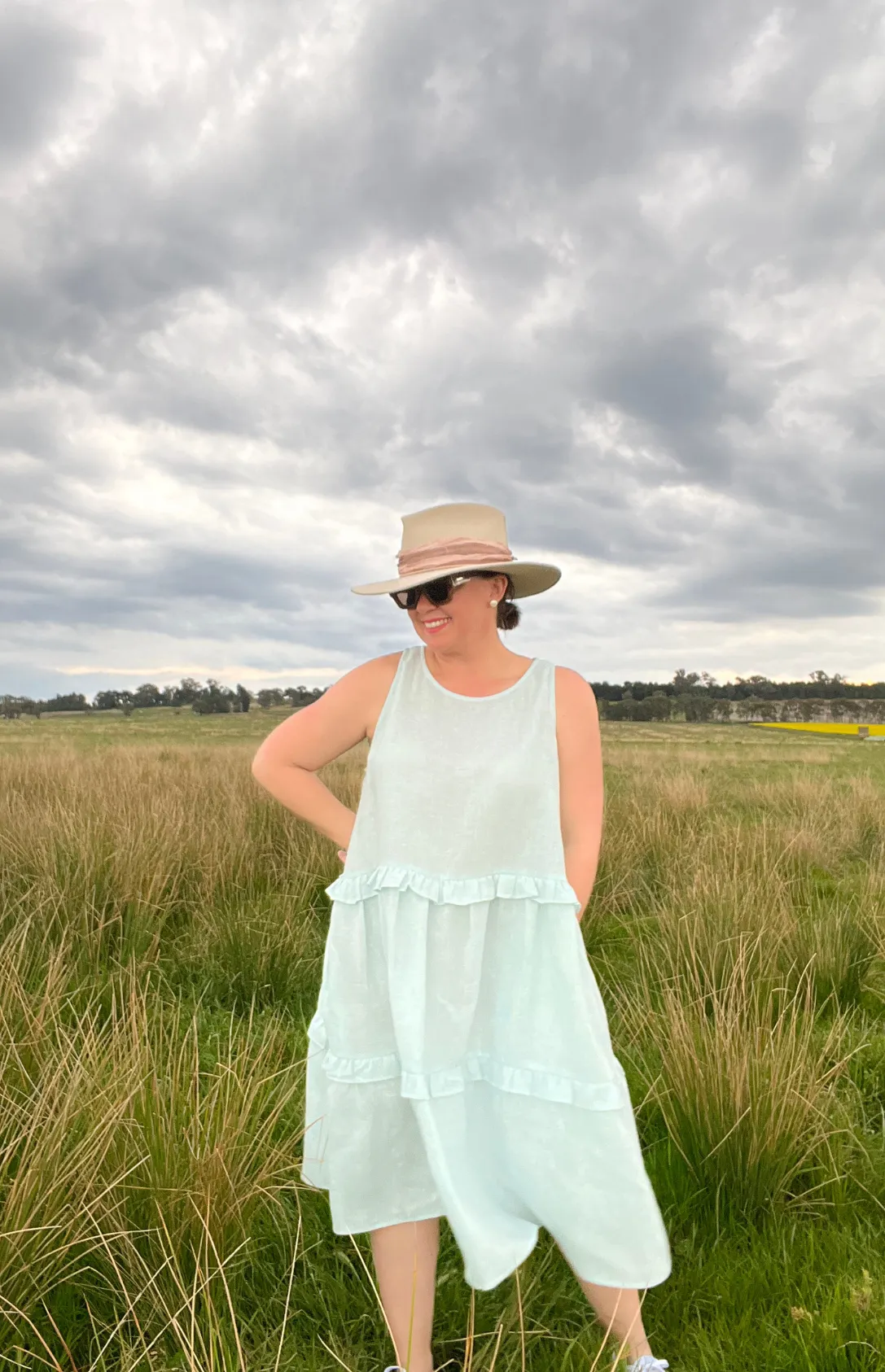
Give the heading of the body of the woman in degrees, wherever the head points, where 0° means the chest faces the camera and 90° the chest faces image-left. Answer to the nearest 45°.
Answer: approximately 0°
